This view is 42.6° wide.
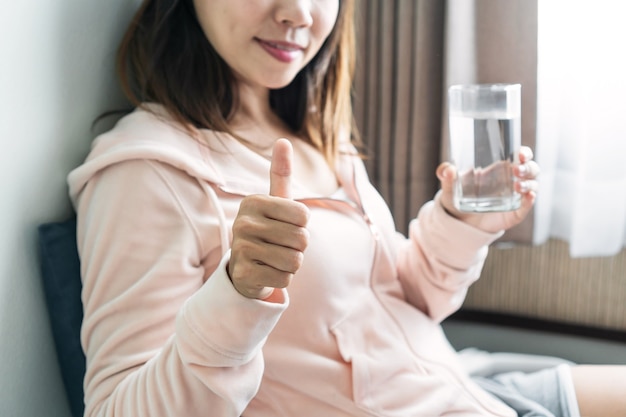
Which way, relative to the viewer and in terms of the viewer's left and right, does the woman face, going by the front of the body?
facing the viewer and to the right of the viewer

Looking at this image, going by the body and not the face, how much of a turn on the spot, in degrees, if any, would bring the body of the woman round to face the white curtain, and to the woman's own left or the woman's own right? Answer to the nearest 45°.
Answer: approximately 90° to the woman's own left
